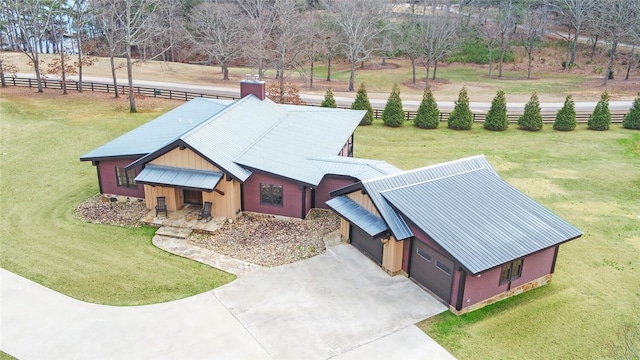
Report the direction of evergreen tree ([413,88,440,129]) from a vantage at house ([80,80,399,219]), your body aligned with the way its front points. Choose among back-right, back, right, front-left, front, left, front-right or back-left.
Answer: back

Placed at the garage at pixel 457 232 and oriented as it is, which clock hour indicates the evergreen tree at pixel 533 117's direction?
The evergreen tree is roughly at 5 o'clock from the garage.

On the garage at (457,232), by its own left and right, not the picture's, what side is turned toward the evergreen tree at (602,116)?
back

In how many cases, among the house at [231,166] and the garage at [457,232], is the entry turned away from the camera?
0

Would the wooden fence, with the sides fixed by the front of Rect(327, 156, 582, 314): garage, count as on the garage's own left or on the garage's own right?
on the garage's own right

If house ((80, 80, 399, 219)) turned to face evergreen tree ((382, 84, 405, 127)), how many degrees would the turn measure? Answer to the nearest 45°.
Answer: approximately 180°

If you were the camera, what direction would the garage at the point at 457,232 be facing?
facing the viewer and to the left of the viewer

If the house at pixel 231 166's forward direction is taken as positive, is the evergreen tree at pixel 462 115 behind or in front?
behind

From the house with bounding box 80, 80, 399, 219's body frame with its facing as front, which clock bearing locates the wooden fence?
The wooden fence is roughly at 6 o'clock from the house.
